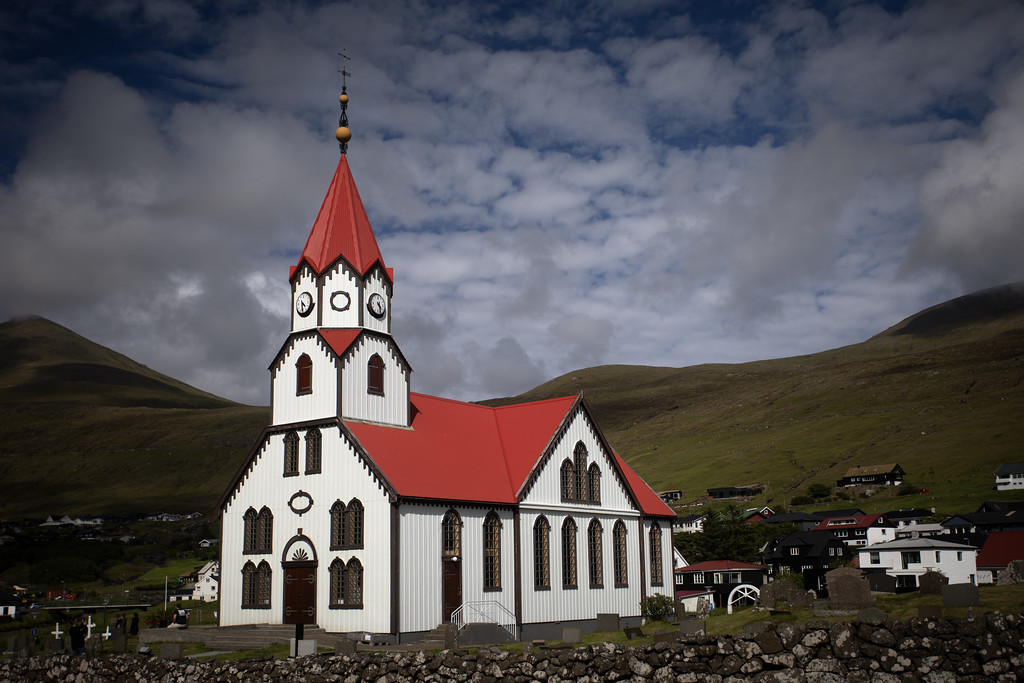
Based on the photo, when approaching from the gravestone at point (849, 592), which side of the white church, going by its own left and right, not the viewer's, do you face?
left

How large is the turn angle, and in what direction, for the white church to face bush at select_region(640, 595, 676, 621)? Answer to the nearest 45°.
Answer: approximately 135° to its left

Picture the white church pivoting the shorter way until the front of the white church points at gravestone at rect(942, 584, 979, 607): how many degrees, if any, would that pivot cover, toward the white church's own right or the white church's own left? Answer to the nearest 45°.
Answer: approximately 90° to the white church's own left

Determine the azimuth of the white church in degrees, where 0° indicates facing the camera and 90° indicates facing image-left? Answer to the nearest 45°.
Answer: approximately 45°

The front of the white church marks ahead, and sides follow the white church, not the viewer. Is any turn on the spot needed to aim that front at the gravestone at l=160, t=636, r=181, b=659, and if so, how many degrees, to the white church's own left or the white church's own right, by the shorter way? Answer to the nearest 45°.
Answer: approximately 45° to the white church's own left
